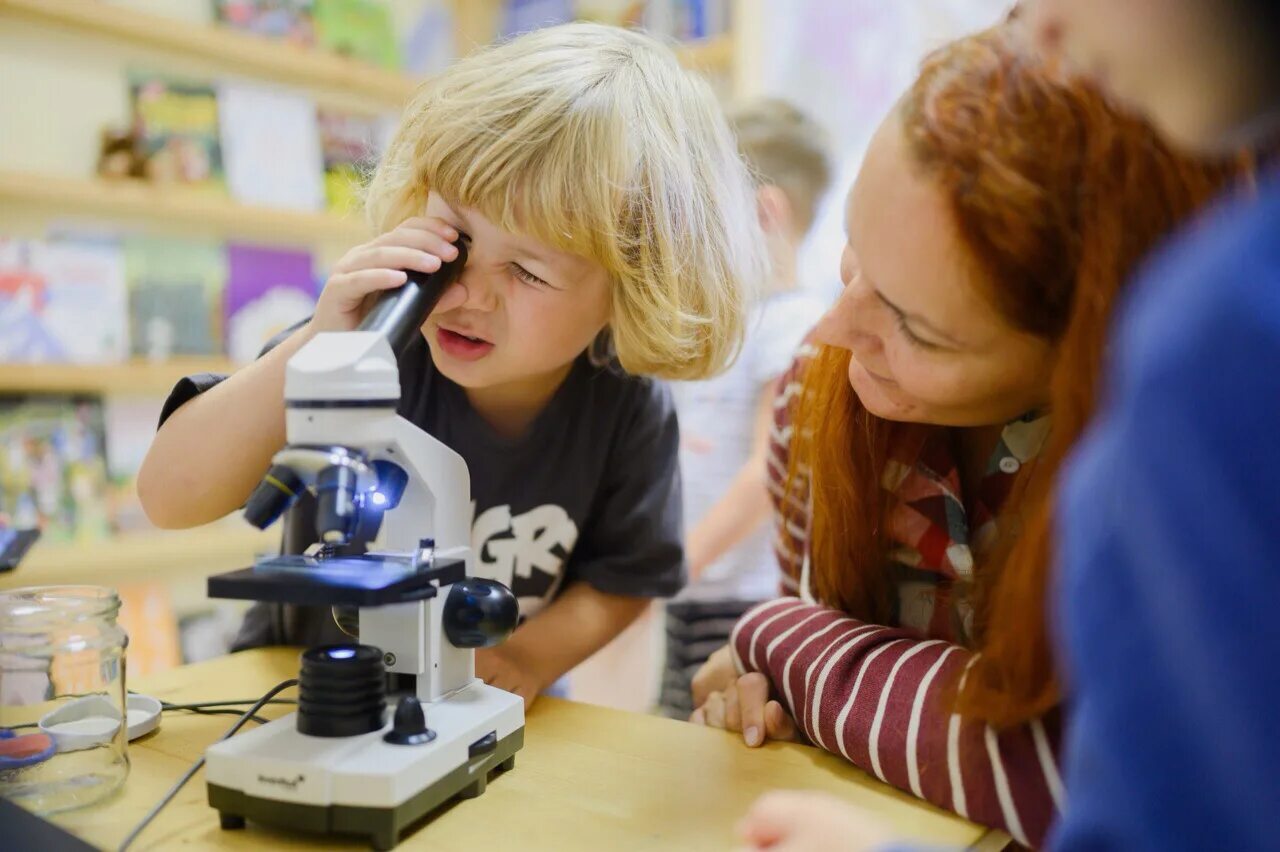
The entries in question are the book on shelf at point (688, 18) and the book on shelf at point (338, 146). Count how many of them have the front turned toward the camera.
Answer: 2

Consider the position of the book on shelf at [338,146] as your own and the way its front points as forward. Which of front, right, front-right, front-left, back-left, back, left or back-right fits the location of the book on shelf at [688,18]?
left

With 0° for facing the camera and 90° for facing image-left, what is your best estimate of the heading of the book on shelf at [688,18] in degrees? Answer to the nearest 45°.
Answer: approximately 0°

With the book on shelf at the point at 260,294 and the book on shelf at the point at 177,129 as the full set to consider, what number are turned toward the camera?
2

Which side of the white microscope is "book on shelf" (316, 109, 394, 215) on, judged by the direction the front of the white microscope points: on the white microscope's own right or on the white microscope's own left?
on the white microscope's own right

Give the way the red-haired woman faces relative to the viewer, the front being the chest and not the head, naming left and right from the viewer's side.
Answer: facing the viewer and to the left of the viewer

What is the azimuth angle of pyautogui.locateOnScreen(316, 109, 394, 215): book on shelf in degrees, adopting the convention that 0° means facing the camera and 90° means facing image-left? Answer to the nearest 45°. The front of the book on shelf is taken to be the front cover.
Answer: approximately 0°

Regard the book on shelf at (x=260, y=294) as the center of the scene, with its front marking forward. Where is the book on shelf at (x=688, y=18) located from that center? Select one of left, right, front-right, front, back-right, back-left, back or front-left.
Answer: left

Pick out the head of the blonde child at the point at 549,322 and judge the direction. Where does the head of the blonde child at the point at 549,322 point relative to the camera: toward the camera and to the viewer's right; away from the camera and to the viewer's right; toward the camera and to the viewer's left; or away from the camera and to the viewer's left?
toward the camera and to the viewer's left
